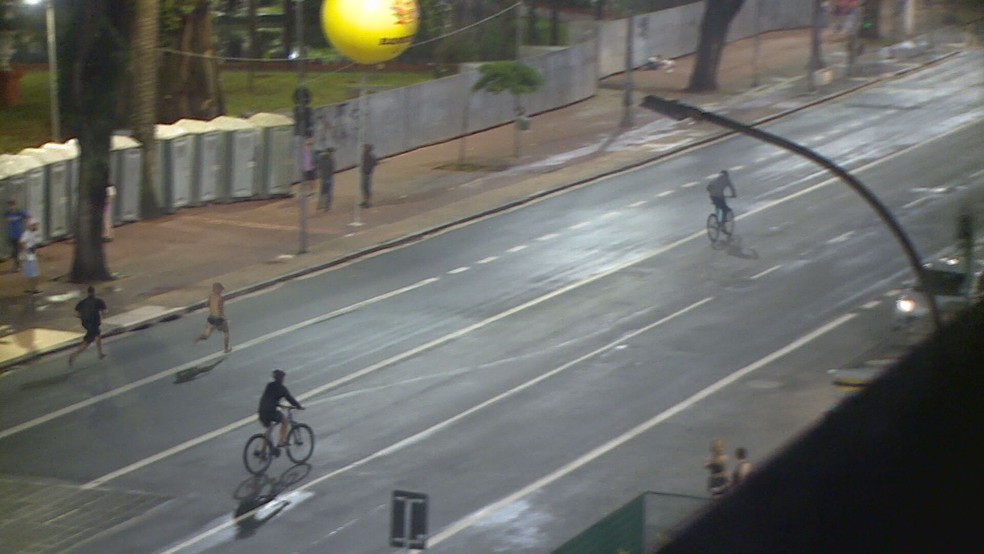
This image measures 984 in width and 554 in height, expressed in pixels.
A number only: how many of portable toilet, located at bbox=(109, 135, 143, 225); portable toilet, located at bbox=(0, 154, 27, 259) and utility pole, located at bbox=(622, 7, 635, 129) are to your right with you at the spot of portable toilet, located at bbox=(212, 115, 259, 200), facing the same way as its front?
2

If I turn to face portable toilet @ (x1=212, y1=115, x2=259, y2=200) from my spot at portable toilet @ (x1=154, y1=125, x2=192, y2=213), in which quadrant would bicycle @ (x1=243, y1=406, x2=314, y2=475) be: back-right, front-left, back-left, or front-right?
back-right

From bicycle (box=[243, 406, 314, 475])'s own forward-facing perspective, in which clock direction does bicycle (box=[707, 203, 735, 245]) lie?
bicycle (box=[707, 203, 735, 245]) is roughly at 12 o'clock from bicycle (box=[243, 406, 314, 475]).

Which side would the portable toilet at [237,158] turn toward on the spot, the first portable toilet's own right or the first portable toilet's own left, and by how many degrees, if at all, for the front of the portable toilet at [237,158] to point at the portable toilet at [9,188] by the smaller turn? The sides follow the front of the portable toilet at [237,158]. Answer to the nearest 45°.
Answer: approximately 90° to the first portable toilet's own right

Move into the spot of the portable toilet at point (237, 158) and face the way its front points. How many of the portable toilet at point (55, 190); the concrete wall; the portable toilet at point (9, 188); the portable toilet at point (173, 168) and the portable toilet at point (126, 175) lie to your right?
4

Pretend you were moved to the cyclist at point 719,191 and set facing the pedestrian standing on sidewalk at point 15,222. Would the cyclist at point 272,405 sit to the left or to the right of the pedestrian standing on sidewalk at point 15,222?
left

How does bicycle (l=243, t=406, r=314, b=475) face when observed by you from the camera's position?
facing away from the viewer and to the right of the viewer
